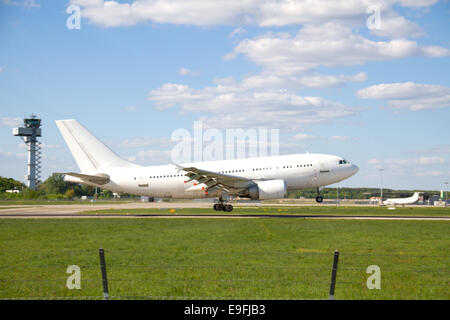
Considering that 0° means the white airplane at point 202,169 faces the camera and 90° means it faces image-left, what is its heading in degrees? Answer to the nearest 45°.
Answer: approximately 270°

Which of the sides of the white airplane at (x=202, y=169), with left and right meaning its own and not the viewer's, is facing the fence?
right
